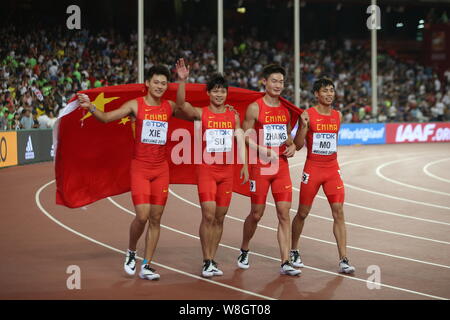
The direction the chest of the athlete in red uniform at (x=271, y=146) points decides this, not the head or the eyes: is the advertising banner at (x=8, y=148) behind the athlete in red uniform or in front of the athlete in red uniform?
behind

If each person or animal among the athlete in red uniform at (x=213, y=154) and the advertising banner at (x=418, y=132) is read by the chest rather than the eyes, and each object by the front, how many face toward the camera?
2

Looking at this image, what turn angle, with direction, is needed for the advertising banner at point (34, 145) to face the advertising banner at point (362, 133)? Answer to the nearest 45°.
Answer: approximately 90° to its left

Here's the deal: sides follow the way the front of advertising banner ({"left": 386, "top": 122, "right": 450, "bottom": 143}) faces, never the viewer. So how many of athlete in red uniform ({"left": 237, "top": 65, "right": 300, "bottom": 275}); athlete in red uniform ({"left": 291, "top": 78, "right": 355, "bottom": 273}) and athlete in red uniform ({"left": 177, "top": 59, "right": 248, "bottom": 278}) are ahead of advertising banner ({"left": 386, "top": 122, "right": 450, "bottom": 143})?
3

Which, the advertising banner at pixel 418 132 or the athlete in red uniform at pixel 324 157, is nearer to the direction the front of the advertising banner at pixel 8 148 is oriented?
the athlete in red uniform

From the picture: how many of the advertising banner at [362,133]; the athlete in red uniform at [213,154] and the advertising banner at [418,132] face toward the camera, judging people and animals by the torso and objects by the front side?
3

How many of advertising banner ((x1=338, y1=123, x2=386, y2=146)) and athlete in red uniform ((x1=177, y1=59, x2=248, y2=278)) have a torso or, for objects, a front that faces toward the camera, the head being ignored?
2

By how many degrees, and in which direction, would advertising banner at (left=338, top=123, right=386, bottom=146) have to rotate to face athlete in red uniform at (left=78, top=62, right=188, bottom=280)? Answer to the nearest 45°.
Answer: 0° — it already faces them

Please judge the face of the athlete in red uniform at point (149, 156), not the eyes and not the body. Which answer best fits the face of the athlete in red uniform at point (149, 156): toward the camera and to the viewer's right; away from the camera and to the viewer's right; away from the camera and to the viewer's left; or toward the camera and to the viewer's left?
toward the camera and to the viewer's right

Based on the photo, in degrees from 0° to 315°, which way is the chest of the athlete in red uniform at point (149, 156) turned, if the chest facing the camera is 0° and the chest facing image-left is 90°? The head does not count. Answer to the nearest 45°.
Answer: approximately 315°

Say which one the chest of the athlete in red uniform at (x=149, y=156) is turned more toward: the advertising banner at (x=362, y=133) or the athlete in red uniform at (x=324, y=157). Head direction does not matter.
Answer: the athlete in red uniform

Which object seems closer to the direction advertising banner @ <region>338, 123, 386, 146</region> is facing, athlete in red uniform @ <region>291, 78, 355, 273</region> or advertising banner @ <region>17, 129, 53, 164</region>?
the athlete in red uniform

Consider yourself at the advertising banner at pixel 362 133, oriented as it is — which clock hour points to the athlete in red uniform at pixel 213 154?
The athlete in red uniform is roughly at 12 o'clock from the advertising banner.

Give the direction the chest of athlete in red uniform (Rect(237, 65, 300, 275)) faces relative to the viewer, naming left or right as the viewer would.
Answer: facing the viewer and to the right of the viewer
